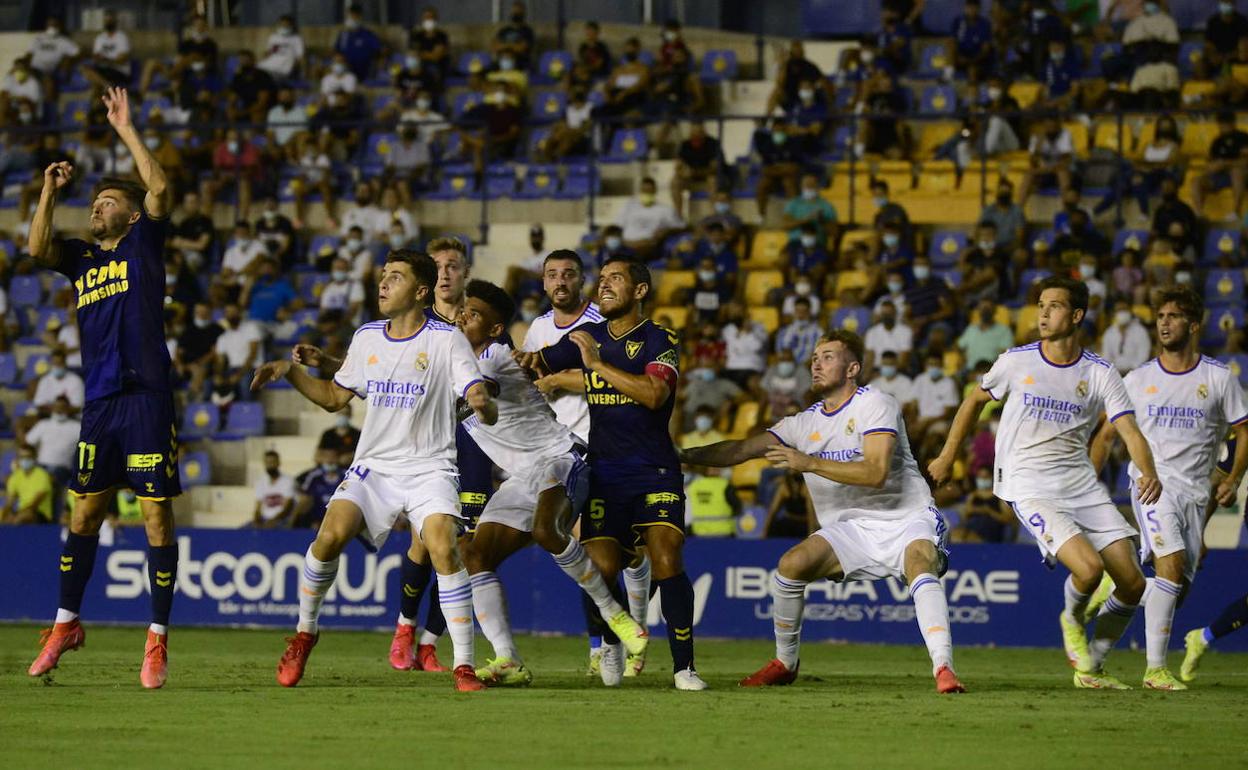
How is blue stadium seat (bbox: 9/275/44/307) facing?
toward the camera

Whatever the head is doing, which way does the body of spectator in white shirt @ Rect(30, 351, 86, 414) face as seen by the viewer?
toward the camera

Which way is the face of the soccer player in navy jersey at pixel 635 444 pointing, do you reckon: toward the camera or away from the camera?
toward the camera

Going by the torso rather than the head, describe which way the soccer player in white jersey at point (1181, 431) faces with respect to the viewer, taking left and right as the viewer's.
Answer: facing the viewer

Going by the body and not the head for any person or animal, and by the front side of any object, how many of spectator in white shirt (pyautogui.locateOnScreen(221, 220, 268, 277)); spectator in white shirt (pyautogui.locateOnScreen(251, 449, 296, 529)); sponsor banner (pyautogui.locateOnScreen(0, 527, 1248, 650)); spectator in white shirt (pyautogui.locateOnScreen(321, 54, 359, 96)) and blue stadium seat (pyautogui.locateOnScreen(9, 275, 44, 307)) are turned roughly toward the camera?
5

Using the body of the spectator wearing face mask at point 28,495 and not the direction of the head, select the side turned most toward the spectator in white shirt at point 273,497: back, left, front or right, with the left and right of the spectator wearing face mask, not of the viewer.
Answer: left

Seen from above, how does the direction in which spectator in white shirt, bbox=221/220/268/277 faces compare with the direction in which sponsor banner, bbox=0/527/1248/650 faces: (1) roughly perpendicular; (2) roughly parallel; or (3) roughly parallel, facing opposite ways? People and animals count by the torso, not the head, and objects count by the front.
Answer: roughly parallel

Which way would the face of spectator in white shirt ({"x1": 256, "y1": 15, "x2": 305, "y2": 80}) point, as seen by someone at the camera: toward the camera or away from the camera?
toward the camera

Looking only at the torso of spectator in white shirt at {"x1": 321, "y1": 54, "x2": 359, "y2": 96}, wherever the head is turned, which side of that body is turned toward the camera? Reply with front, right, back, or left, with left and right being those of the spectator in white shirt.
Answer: front

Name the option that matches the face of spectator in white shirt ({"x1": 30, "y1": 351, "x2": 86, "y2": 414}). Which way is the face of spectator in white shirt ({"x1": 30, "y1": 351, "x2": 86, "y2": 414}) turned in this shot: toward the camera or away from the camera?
toward the camera

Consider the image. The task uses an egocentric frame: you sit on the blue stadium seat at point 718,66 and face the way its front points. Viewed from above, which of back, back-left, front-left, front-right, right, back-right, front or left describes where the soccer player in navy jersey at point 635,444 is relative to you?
front

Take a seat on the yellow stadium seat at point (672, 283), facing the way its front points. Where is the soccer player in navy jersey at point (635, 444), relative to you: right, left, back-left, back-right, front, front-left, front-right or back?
front

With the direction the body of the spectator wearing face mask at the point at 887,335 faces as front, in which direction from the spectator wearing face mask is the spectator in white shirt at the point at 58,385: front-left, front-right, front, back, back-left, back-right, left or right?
right

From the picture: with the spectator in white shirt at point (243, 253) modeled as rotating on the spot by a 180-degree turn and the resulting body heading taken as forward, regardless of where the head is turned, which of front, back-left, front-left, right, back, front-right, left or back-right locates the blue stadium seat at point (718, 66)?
right

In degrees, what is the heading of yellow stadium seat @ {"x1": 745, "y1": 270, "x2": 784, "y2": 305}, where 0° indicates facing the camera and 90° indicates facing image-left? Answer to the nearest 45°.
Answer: approximately 0°

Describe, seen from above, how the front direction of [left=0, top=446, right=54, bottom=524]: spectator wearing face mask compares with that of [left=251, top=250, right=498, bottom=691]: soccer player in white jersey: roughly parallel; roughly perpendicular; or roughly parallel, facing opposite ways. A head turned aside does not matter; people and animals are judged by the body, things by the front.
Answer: roughly parallel

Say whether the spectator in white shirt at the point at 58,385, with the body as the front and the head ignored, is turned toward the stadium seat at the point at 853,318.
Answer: no

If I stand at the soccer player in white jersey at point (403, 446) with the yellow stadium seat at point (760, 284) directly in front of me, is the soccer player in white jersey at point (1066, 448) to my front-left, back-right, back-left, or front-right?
front-right
